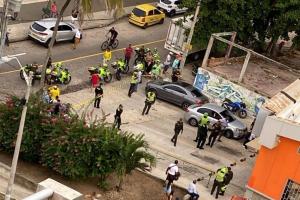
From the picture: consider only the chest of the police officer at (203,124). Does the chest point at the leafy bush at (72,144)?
no

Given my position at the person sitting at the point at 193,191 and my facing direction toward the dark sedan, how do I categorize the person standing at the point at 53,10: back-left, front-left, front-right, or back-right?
front-left

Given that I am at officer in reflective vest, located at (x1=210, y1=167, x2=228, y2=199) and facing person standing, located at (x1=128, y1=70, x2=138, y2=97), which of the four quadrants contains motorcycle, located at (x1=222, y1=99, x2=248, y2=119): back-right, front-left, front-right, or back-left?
front-right

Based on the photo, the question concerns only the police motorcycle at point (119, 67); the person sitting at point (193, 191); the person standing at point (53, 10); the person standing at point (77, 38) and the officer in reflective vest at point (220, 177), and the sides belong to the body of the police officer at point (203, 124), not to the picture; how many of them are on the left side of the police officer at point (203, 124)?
3

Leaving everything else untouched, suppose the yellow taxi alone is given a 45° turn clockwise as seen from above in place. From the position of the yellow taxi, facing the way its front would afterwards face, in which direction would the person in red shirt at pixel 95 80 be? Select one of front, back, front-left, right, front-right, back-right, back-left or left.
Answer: right

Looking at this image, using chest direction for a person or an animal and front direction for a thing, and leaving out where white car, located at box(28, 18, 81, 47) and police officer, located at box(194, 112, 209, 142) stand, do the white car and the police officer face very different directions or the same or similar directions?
same or similar directions

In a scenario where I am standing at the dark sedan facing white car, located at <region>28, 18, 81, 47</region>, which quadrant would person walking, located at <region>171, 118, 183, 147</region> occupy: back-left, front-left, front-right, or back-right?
back-left

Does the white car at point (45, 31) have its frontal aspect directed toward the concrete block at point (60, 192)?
no

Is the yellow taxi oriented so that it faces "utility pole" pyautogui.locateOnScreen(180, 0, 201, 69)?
no

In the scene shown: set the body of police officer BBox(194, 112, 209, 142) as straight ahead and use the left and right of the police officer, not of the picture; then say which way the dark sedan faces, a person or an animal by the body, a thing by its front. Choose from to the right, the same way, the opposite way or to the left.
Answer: to the left

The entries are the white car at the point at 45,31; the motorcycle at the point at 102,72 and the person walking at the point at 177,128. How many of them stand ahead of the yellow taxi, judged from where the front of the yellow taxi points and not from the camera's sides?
0
